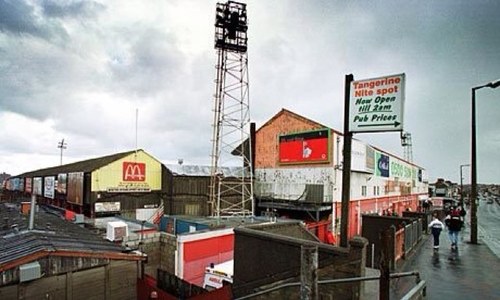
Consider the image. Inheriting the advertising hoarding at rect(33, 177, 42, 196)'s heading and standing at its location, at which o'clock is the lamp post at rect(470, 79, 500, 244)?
The lamp post is roughly at 10 o'clock from the advertising hoarding.

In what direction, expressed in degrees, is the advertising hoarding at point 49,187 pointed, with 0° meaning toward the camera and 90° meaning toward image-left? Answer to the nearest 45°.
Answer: approximately 45°

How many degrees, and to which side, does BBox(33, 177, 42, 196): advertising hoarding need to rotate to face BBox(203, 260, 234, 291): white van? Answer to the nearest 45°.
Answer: approximately 45° to its left

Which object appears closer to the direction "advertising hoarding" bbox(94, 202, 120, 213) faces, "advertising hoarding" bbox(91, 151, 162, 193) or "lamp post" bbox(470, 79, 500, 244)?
the lamp post

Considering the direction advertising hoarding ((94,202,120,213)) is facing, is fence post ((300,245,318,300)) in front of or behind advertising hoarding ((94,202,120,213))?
in front

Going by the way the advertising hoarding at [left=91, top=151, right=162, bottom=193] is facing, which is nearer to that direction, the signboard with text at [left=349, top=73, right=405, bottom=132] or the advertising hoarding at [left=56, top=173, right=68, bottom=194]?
the signboard with text

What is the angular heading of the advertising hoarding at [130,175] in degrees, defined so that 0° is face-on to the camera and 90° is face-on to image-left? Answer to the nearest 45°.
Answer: approximately 0°
